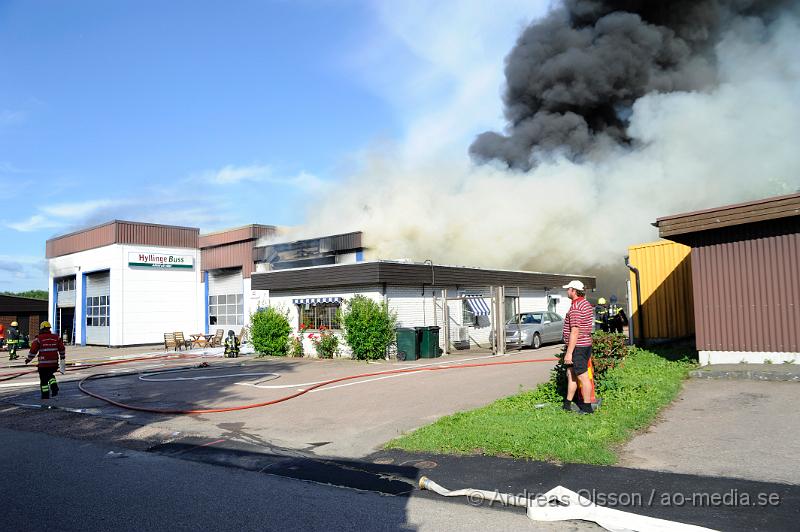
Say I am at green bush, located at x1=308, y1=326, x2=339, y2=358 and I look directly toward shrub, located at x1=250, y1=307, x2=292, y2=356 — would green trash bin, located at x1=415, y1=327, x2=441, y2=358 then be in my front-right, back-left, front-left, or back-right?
back-right

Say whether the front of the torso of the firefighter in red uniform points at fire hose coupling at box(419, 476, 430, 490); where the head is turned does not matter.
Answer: no

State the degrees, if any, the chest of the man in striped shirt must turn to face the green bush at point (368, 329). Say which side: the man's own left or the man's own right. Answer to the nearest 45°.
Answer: approximately 45° to the man's own right

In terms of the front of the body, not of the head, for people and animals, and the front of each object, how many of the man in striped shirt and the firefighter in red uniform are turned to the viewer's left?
1

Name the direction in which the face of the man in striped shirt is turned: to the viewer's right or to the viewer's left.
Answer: to the viewer's left

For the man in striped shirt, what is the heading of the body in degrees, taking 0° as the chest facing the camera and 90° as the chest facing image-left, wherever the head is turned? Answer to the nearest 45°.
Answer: approximately 90°
